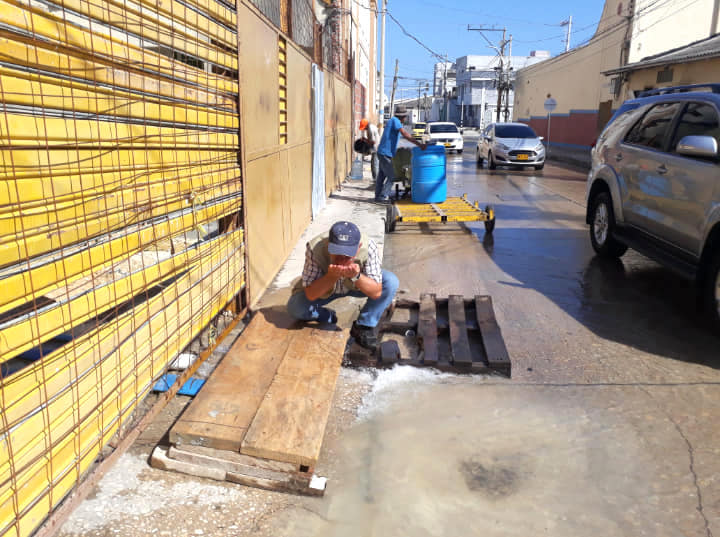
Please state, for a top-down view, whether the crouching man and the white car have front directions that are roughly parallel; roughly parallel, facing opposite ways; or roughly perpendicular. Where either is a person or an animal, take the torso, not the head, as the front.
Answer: roughly parallel

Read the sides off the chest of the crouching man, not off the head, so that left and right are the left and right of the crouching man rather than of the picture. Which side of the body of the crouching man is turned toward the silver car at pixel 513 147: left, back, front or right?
back

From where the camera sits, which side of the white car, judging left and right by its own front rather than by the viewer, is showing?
front

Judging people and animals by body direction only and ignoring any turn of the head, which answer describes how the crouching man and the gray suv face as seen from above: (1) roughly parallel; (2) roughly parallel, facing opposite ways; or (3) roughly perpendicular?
roughly parallel

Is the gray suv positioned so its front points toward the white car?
no

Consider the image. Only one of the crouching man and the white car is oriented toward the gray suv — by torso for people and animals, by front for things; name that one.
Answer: the white car

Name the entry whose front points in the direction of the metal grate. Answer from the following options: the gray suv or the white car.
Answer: the white car

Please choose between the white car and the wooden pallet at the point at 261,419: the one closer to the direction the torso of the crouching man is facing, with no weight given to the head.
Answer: the wooden pallet

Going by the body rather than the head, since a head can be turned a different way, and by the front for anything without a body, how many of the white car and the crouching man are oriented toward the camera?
2

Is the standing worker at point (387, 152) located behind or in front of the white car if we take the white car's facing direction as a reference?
in front

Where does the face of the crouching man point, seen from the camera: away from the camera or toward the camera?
toward the camera

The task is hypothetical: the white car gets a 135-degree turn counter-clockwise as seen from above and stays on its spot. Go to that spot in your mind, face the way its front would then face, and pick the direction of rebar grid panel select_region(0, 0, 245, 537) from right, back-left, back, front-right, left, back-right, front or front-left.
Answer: back-right

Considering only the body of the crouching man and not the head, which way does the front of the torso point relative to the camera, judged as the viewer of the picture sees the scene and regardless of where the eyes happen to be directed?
toward the camera

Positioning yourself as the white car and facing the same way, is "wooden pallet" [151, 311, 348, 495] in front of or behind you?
in front

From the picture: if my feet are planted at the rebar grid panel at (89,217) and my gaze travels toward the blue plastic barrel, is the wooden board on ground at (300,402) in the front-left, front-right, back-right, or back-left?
front-right
